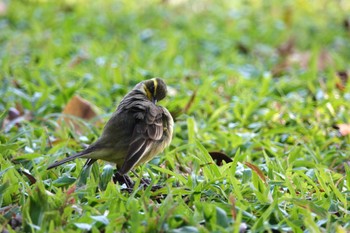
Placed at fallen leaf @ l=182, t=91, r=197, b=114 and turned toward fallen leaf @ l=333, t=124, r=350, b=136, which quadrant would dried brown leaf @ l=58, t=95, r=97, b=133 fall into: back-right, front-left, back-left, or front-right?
back-right

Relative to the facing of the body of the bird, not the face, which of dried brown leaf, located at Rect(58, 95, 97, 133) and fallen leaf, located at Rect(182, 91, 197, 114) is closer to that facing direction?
the fallen leaf

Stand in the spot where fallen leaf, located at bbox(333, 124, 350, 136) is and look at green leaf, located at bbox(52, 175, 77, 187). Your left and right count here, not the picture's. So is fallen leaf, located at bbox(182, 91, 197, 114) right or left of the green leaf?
right

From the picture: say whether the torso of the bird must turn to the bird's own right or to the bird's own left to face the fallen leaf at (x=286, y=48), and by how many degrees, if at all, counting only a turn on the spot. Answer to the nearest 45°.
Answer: approximately 45° to the bird's own left

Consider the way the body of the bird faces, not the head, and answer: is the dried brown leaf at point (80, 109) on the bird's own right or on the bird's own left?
on the bird's own left

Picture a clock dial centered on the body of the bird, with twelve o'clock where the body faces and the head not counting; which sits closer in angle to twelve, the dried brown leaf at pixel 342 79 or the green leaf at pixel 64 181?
the dried brown leaf

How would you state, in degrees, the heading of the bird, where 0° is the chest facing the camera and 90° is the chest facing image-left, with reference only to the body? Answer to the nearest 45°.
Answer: approximately 270°

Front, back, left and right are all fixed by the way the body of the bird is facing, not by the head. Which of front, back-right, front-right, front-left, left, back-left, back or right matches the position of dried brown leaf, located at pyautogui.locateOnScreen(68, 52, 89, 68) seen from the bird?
left
